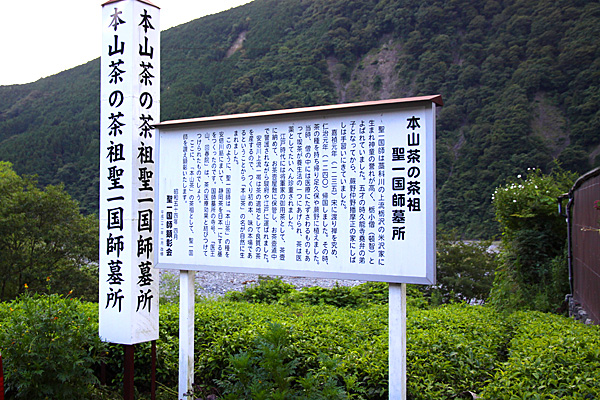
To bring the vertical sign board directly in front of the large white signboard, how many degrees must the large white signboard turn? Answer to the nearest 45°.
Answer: approximately 45° to its right

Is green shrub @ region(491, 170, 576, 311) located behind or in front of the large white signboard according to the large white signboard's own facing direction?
behind

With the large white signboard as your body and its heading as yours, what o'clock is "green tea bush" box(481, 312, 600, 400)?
The green tea bush is roughly at 8 o'clock from the large white signboard.

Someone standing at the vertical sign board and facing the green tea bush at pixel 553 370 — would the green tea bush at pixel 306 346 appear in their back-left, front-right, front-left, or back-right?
front-left

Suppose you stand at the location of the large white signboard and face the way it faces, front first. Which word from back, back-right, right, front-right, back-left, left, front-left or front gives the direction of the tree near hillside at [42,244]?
right

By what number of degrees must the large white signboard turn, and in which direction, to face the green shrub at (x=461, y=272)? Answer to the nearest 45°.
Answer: approximately 180°

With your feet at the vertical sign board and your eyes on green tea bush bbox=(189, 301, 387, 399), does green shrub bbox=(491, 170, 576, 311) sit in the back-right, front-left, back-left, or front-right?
front-left

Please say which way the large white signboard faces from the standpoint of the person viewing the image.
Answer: facing the viewer and to the left of the viewer

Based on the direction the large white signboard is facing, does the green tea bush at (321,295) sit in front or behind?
behind

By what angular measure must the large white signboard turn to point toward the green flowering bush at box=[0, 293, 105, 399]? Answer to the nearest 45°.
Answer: approximately 45° to its right
